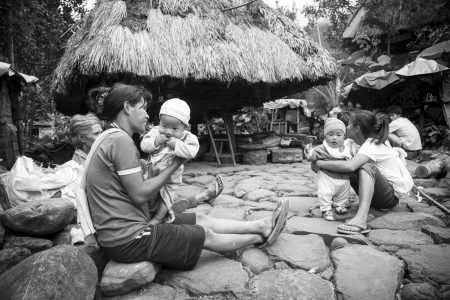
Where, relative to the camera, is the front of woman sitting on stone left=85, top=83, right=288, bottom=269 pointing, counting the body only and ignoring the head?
to the viewer's right

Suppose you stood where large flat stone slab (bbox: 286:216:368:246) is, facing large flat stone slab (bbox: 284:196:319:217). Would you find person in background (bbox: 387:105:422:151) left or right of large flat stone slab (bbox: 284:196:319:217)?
right

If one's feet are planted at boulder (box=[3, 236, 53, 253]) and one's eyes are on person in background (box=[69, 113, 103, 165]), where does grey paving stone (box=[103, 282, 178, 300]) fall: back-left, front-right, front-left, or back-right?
back-right

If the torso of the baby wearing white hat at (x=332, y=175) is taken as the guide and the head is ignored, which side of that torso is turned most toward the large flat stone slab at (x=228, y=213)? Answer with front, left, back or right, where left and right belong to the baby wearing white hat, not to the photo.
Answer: right

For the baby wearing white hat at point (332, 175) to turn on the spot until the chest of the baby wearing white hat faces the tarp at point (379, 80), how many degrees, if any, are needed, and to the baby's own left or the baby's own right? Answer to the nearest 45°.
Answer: approximately 180°

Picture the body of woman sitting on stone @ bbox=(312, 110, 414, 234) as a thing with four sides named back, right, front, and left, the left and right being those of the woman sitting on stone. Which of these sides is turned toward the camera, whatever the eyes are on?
left
